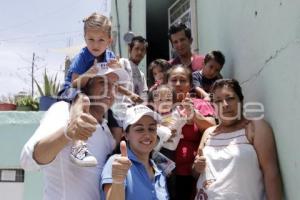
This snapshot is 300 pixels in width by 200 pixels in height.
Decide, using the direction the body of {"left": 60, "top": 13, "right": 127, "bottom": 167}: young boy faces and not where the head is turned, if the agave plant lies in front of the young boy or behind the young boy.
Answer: behind

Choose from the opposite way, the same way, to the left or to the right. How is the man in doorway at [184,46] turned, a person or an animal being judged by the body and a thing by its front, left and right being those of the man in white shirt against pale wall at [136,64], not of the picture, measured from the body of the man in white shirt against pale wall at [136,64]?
the same way

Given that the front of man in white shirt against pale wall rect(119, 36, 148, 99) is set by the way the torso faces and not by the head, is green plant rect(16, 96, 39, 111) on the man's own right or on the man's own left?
on the man's own right

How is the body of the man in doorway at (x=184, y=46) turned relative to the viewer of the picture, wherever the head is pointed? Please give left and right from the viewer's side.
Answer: facing the viewer

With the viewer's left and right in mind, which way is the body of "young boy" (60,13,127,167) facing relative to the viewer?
facing the viewer and to the right of the viewer

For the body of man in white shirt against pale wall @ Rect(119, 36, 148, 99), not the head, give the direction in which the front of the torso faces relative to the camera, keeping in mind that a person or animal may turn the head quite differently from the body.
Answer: toward the camera

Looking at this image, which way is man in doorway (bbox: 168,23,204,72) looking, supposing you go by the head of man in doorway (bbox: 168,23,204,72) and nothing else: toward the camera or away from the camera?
toward the camera

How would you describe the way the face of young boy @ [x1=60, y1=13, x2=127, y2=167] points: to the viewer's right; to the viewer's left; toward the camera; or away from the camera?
toward the camera

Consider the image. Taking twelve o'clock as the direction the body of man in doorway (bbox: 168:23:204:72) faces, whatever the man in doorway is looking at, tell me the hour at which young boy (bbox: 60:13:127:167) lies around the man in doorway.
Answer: The young boy is roughly at 1 o'clock from the man in doorway.
